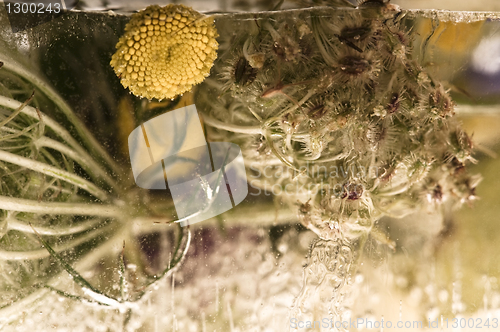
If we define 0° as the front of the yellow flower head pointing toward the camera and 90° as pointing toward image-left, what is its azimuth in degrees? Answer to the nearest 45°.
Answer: approximately 0°
